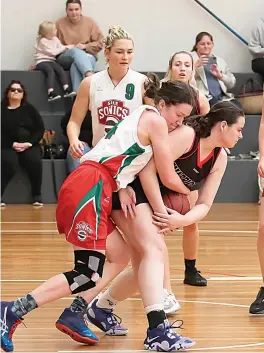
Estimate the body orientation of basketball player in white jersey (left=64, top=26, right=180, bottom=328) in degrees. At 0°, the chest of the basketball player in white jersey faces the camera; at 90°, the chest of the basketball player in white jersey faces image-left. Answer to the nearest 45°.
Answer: approximately 0°

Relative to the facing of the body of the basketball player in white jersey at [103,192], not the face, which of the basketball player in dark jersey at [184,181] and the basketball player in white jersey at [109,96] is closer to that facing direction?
the basketball player in dark jersey

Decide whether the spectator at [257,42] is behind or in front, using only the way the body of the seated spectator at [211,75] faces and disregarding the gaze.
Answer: behind

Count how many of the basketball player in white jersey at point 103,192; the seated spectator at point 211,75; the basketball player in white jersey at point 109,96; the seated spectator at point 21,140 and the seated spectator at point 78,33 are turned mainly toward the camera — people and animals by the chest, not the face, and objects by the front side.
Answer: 4

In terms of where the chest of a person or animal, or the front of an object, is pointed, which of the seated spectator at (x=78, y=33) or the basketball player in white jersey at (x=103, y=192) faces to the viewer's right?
the basketball player in white jersey

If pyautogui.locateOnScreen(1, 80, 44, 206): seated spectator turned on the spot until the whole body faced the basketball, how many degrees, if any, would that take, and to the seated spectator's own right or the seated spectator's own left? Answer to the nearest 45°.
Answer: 0° — they already face it

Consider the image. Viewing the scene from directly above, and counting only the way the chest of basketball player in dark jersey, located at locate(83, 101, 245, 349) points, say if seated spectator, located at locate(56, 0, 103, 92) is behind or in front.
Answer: behind

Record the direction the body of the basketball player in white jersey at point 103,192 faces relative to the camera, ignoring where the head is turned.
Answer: to the viewer's right

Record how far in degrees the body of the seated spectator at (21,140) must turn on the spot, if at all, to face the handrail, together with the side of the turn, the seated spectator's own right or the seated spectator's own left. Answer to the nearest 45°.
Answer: approximately 135° to the seated spectator's own left

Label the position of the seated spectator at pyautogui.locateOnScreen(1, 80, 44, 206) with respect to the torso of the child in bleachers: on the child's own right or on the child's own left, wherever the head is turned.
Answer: on the child's own right

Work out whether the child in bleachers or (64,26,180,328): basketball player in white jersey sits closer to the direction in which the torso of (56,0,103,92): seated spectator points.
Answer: the basketball player in white jersey

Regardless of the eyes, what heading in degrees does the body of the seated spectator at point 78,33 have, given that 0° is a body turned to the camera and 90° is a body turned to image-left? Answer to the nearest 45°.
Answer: approximately 0°
